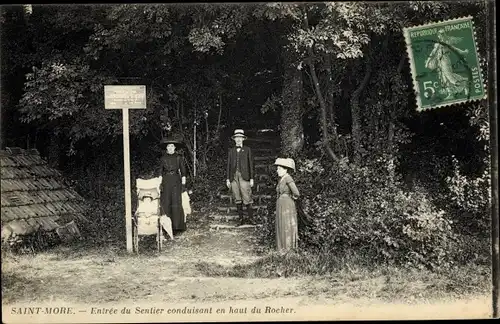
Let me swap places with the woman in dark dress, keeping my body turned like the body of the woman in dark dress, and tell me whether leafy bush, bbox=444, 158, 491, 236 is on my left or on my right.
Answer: on my left

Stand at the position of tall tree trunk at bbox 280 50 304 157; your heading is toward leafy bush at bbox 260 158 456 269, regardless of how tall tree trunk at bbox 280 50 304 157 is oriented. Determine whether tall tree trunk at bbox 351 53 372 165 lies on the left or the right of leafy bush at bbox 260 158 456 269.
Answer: left

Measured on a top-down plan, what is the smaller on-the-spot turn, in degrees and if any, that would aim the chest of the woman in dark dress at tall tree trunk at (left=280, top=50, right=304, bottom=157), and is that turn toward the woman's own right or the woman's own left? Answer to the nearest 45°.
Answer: approximately 135° to the woman's own left

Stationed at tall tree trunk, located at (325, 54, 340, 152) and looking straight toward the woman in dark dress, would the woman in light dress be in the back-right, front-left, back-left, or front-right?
front-left

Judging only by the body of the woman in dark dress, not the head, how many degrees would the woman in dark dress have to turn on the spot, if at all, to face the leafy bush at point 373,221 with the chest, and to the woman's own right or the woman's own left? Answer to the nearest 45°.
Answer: approximately 45° to the woman's own left

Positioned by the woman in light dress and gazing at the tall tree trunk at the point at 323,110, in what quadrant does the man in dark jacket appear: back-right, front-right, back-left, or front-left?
front-left

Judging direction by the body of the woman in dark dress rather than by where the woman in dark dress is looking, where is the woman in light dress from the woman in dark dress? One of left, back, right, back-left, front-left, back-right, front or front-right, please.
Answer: front-left

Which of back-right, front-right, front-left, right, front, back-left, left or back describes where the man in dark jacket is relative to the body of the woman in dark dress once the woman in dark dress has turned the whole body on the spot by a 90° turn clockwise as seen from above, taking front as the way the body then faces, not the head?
back
